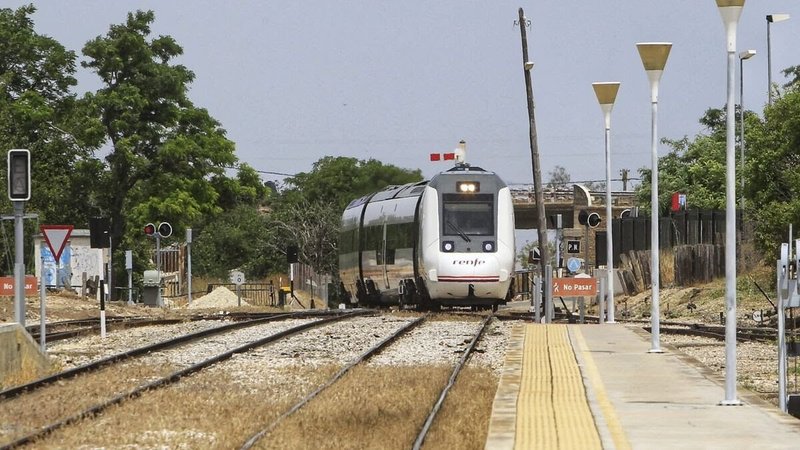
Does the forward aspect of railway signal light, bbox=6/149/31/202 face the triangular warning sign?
no

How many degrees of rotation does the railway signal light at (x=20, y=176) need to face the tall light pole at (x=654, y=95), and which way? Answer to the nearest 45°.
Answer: approximately 90° to its left

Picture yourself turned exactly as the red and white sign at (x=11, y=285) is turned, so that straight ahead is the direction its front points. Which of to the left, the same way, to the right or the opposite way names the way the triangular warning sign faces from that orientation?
the same way

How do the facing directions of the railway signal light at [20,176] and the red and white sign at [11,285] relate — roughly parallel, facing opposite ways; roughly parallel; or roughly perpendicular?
roughly parallel

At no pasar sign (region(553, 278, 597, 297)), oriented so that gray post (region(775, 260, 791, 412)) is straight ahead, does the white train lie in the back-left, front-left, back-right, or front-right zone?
back-right

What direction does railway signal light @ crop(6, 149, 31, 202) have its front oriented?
toward the camera

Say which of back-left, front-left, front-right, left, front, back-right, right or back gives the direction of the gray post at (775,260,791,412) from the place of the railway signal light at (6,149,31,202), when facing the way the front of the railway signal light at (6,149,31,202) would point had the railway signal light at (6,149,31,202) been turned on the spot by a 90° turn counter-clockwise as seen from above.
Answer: front-right

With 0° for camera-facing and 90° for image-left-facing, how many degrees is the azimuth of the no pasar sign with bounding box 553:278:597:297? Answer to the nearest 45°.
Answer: approximately 0°

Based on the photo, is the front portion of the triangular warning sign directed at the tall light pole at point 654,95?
no

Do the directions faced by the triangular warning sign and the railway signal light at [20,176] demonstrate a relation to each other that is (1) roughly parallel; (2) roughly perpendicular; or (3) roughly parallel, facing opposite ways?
roughly parallel

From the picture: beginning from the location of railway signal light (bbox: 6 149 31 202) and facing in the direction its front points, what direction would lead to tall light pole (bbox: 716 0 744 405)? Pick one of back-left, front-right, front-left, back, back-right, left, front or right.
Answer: front-left

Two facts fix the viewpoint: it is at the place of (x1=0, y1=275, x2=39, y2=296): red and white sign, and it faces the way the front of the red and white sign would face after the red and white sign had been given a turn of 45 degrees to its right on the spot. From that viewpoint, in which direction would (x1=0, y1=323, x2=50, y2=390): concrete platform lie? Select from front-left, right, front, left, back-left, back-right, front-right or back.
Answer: front-left

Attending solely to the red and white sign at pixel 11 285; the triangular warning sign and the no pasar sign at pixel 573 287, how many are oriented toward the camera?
3

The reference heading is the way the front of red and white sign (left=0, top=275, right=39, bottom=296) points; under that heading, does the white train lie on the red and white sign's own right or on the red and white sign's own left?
on the red and white sign's own left

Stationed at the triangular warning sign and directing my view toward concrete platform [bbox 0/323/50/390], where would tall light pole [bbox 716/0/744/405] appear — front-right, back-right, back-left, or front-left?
front-left

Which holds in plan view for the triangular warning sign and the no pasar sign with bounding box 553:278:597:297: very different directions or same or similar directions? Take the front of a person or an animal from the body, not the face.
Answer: same or similar directions

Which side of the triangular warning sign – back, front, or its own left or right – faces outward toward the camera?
front

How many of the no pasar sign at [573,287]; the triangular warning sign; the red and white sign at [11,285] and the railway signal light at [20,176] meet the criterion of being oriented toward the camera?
4

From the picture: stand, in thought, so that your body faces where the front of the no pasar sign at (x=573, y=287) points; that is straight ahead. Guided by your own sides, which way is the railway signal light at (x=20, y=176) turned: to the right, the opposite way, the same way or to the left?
the same way
